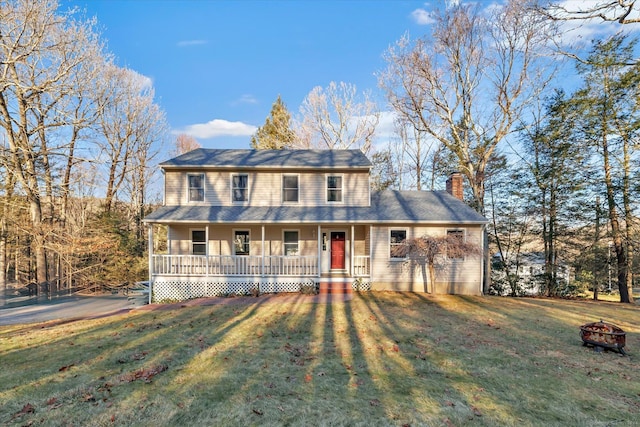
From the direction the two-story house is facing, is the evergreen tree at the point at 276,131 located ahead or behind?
behind

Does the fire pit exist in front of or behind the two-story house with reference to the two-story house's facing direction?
in front

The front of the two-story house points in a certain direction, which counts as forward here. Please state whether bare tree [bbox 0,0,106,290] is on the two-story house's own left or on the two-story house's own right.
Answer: on the two-story house's own right

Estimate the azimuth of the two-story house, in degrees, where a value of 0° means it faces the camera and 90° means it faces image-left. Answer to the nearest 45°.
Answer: approximately 0°

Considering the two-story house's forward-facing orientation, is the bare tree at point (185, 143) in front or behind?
behind

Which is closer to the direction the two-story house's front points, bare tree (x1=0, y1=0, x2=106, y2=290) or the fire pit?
the fire pit

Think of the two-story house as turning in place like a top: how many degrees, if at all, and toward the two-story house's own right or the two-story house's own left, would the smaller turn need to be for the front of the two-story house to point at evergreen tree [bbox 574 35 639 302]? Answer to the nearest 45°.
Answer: approximately 90° to the two-story house's own left

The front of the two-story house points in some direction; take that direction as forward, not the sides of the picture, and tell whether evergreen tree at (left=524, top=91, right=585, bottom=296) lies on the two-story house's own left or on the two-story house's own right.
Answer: on the two-story house's own left
